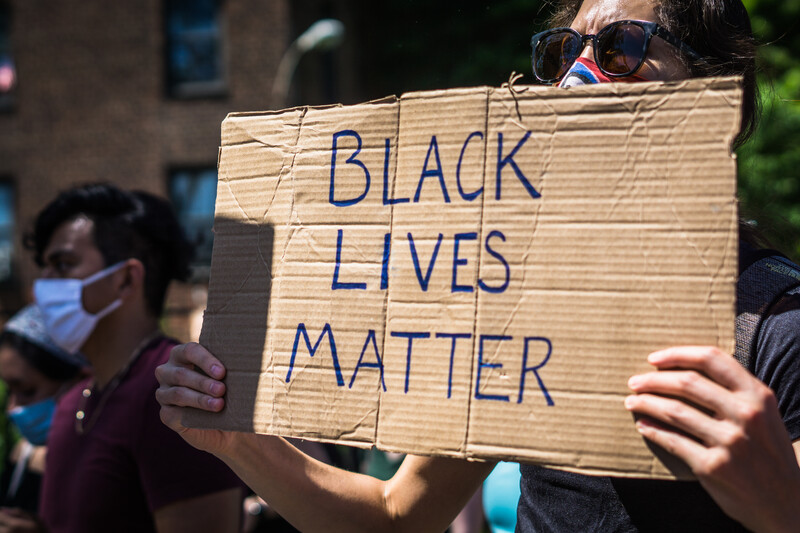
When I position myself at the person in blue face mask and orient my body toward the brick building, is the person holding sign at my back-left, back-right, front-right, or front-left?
back-right

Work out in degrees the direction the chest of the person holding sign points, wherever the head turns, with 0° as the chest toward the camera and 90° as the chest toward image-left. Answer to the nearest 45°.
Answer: approximately 45°

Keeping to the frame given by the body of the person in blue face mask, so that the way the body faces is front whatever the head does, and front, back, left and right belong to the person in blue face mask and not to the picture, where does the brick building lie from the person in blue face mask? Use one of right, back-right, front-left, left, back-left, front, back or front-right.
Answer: back-right

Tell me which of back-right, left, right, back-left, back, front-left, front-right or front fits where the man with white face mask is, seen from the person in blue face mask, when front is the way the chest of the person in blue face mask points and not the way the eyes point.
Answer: front-left

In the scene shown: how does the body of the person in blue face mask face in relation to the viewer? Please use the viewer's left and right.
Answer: facing the viewer and to the left of the viewer

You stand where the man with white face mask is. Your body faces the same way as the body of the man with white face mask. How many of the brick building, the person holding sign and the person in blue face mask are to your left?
1

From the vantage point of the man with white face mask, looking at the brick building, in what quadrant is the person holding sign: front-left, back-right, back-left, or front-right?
back-right

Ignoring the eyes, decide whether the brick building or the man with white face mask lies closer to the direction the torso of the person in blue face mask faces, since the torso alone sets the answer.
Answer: the man with white face mask

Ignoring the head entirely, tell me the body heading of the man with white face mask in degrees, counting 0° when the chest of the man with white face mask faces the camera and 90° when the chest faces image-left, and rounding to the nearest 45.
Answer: approximately 45°

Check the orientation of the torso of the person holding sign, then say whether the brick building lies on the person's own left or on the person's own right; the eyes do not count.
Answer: on the person's own right

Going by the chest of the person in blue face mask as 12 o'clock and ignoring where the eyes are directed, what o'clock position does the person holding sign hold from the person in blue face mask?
The person holding sign is roughly at 10 o'clock from the person in blue face mask.

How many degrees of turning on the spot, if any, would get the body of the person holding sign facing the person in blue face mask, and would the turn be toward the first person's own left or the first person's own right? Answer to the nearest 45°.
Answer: approximately 90° to the first person's own right

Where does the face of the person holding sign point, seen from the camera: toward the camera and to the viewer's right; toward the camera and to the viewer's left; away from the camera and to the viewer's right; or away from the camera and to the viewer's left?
toward the camera and to the viewer's left

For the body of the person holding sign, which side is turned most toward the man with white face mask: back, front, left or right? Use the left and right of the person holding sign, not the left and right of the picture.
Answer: right
